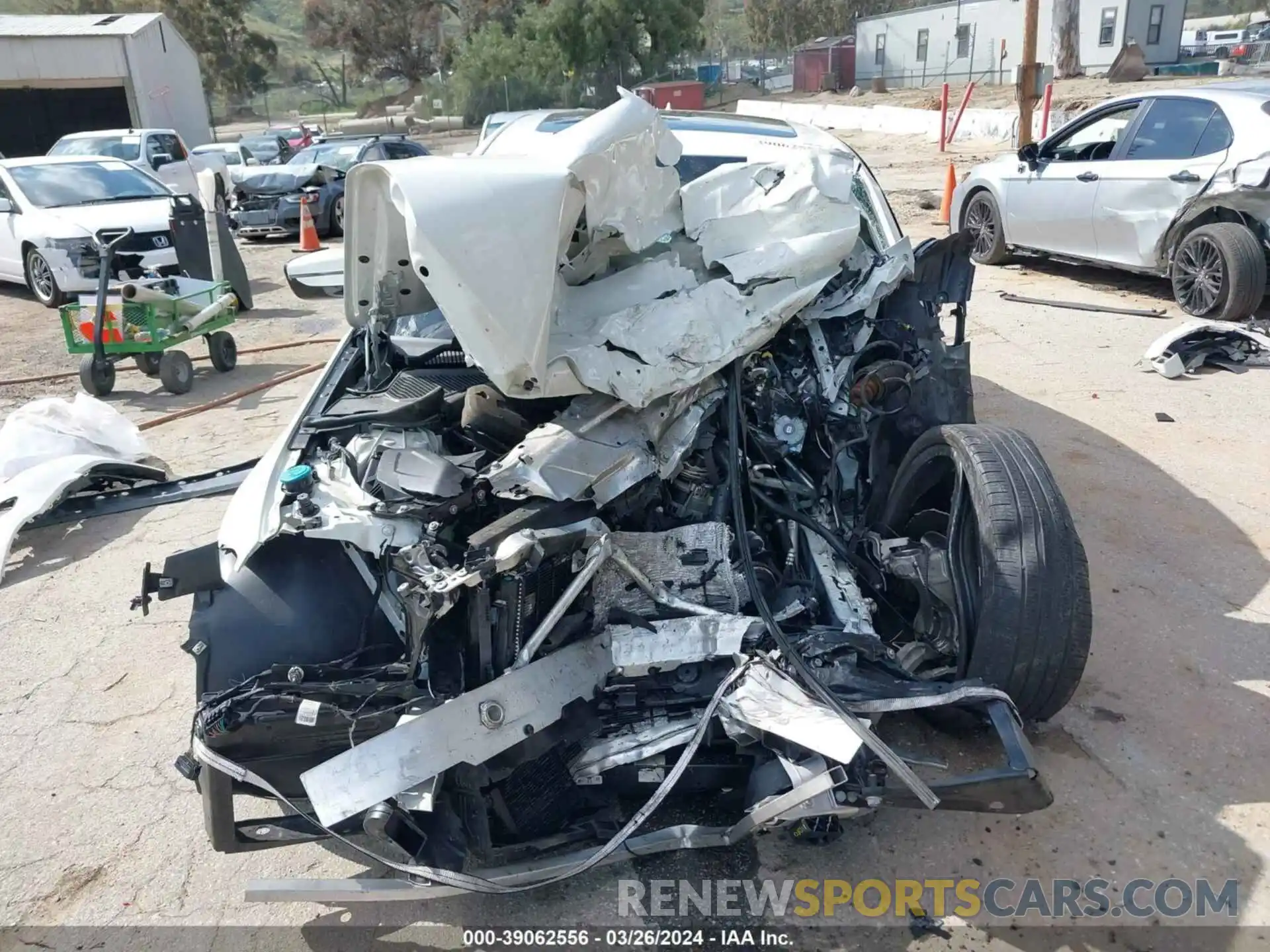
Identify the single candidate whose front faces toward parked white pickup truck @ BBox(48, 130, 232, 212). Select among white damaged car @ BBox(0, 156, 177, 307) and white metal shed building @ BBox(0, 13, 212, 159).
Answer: the white metal shed building

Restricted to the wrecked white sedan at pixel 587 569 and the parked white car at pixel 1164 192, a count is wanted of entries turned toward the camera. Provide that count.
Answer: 1

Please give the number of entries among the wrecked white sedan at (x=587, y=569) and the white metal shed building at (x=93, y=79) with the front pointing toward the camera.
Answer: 2

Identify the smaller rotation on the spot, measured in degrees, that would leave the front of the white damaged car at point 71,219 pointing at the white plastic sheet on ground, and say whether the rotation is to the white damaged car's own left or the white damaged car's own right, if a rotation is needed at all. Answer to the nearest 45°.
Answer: approximately 45° to the white damaged car's own right

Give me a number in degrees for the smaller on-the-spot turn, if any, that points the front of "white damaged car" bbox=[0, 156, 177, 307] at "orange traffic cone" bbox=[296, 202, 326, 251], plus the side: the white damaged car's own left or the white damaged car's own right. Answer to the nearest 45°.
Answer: approximately 90° to the white damaged car's own left

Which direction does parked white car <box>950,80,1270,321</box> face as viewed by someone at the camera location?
facing away from the viewer and to the left of the viewer

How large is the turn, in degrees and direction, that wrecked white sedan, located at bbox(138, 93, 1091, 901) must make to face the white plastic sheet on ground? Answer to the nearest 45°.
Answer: approximately 135° to its right

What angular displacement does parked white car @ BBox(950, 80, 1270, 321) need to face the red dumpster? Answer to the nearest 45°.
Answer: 0° — it already faces it

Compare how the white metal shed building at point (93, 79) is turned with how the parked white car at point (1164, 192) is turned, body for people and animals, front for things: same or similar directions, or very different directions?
very different directions

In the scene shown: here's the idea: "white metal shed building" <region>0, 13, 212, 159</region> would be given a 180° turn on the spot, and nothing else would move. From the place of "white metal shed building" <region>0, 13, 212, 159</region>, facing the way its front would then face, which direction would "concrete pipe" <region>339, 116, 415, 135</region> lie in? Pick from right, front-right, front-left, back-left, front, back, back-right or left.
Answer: front-right
